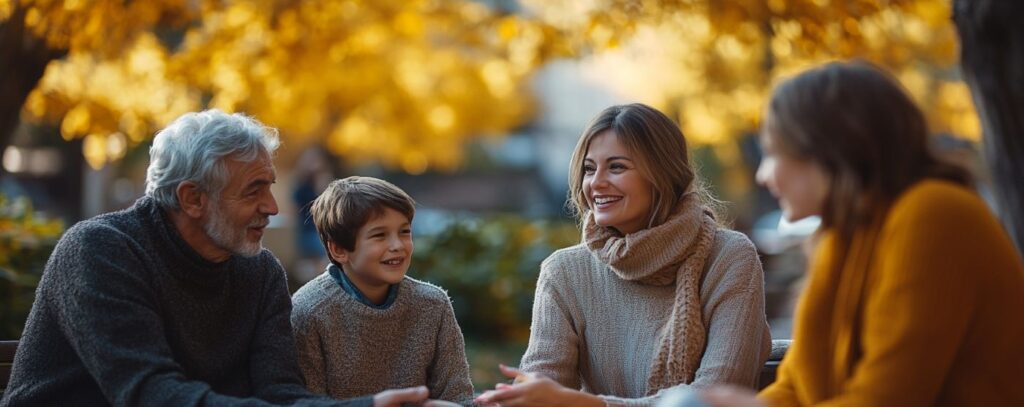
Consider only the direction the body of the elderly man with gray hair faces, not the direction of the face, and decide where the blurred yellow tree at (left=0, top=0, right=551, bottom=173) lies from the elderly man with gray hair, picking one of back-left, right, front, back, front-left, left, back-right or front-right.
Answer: back-left

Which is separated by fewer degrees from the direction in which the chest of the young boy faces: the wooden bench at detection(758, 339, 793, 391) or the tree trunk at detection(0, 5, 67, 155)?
the wooden bench

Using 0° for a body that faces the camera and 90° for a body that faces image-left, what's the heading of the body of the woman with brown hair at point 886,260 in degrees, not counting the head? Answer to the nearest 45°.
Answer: approximately 90°

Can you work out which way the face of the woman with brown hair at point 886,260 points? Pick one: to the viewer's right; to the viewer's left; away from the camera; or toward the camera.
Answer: to the viewer's left

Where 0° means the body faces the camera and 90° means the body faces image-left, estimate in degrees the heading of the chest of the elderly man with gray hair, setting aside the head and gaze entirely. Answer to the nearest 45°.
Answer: approximately 315°

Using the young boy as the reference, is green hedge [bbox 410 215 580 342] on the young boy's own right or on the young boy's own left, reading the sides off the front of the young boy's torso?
on the young boy's own left

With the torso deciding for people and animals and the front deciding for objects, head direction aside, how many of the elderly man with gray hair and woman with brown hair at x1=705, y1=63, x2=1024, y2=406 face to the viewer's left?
1

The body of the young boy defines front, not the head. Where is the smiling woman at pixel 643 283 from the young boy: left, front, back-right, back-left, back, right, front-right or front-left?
front-left

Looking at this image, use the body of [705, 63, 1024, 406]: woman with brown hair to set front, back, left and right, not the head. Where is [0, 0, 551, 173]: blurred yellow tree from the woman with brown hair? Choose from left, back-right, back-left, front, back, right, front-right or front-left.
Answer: front-right

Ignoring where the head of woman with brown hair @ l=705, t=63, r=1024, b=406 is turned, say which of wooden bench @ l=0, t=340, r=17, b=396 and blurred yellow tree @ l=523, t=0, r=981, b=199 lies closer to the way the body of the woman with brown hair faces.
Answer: the wooden bench

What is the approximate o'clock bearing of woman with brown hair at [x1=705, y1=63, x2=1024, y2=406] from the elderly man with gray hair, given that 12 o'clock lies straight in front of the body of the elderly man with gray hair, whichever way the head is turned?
The woman with brown hair is roughly at 12 o'clock from the elderly man with gray hair.

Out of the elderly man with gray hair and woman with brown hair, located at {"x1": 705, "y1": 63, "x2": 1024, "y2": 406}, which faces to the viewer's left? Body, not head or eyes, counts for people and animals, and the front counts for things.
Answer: the woman with brown hair

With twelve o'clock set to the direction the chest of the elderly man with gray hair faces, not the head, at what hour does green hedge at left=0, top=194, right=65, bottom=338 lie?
The green hedge is roughly at 7 o'clock from the elderly man with gray hair.

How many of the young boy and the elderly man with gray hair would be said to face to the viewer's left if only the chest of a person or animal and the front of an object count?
0

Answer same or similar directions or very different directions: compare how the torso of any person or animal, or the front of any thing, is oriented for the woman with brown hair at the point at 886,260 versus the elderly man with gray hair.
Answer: very different directions

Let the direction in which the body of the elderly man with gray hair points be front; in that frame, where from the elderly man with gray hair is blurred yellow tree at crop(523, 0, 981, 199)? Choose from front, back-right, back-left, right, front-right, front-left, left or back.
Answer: left

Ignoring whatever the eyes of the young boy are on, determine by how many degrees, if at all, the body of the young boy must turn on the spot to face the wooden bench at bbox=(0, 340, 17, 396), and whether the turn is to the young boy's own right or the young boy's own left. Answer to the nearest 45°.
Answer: approximately 135° to the young boy's own right
